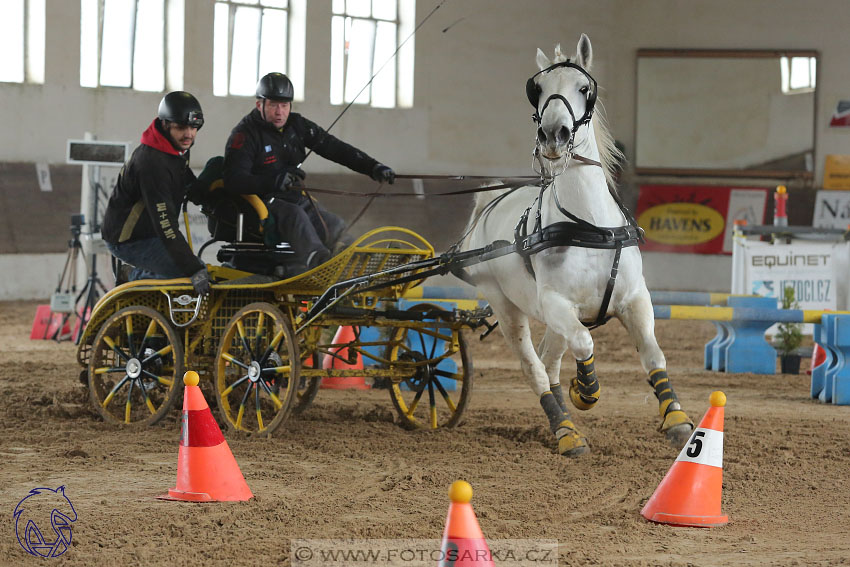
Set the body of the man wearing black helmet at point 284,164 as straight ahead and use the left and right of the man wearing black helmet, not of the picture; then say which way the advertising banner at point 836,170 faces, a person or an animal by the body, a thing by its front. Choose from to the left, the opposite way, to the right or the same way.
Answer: to the right

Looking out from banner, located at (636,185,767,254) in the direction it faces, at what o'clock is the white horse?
The white horse is roughly at 12 o'clock from the banner.

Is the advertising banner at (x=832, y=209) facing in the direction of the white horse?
yes

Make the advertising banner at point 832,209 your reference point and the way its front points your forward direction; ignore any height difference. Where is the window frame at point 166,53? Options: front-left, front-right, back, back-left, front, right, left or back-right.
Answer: front-right

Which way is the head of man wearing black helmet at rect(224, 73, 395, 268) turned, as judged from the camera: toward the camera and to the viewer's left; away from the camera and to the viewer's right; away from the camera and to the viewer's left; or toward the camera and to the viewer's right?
toward the camera and to the viewer's right

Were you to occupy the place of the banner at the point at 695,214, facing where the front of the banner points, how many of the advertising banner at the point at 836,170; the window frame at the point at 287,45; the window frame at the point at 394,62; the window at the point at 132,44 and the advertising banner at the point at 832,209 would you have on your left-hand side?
2

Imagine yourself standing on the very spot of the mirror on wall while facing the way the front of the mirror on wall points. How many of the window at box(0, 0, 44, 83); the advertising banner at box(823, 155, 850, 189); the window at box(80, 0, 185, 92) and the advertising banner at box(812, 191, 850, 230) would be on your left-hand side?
2

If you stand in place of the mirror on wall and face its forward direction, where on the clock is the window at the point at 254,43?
The window is roughly at 2 o'clock from the mirror on wall.

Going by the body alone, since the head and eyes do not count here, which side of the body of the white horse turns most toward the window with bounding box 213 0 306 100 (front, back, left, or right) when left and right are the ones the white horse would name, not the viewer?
back

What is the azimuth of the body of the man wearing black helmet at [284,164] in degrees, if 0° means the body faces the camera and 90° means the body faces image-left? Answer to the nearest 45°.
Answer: approximately 315°

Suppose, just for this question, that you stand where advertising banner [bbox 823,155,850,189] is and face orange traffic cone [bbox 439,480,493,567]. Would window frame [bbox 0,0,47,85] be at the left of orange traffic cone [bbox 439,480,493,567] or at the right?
right

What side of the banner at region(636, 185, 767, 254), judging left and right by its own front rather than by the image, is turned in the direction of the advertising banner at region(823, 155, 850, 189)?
left

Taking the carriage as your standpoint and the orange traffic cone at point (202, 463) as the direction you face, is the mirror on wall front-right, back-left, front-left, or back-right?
back-left
